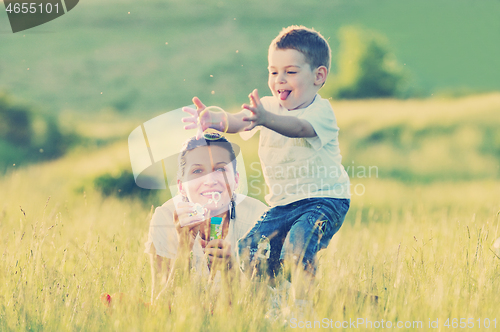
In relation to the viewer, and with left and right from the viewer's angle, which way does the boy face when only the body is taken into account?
facing the viewer and to the left of the viewer

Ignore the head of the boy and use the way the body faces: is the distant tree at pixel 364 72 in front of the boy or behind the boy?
behind

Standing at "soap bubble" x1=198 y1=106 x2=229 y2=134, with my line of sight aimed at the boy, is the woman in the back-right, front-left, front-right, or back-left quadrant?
front-left

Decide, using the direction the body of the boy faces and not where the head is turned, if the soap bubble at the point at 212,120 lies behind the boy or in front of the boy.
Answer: in front

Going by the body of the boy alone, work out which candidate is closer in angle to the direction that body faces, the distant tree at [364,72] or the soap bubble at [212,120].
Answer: the soap bubble

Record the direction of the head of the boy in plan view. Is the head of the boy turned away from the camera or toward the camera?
toward the camera
